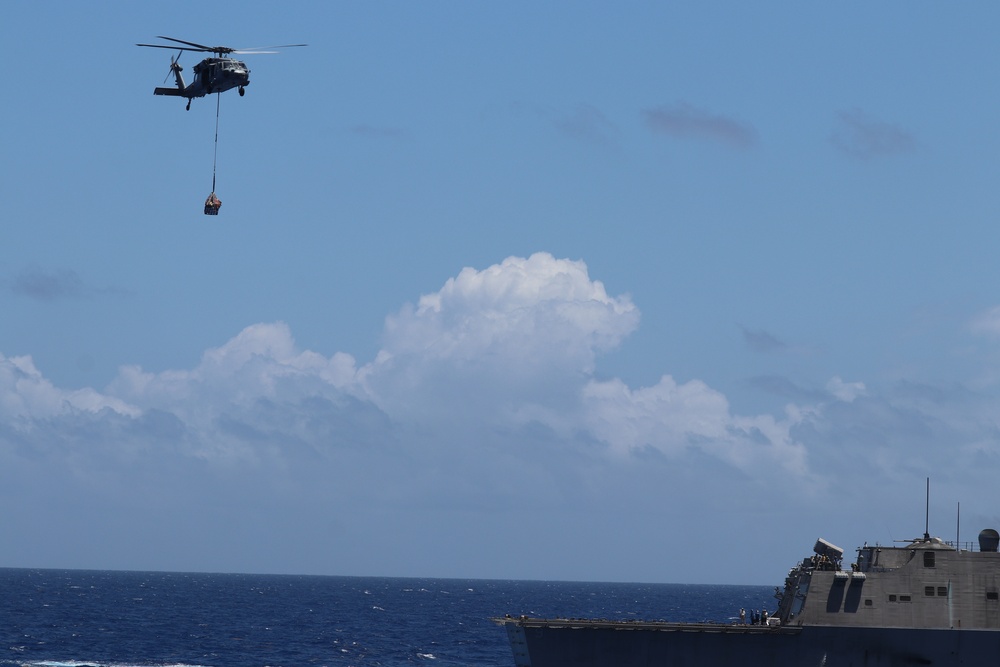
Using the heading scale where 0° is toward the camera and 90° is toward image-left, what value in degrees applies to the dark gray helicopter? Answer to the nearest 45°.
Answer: approximately 315°

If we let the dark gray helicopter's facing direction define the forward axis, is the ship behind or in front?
in front
